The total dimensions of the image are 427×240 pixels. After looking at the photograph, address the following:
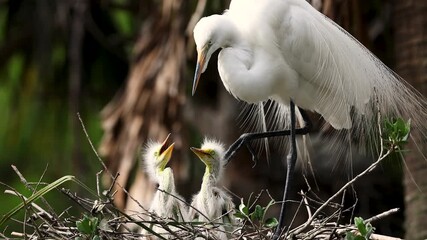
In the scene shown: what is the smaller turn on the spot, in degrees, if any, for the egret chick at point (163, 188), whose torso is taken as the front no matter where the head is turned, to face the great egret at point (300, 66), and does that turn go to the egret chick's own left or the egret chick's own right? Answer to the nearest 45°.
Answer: approximately 45° to the egret chick's own left

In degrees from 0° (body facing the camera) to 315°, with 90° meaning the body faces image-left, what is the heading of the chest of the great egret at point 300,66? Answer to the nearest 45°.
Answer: approximately 90°

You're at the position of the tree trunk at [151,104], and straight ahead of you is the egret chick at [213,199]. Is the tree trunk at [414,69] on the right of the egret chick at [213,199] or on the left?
left

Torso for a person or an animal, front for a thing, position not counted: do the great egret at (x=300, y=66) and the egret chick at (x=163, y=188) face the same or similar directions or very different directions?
very different directions

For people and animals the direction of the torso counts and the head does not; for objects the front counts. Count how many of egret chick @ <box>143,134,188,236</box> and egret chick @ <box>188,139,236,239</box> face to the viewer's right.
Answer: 1

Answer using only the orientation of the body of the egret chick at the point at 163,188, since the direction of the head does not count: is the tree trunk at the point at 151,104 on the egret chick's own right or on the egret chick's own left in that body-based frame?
on the egret chick's own left

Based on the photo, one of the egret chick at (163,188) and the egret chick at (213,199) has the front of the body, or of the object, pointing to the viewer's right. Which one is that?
the egret chick at (163,188)

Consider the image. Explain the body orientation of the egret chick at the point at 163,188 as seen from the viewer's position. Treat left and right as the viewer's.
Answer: facing to the right of the viewer

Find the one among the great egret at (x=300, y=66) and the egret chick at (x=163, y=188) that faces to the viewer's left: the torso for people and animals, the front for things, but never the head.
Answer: the great egret
